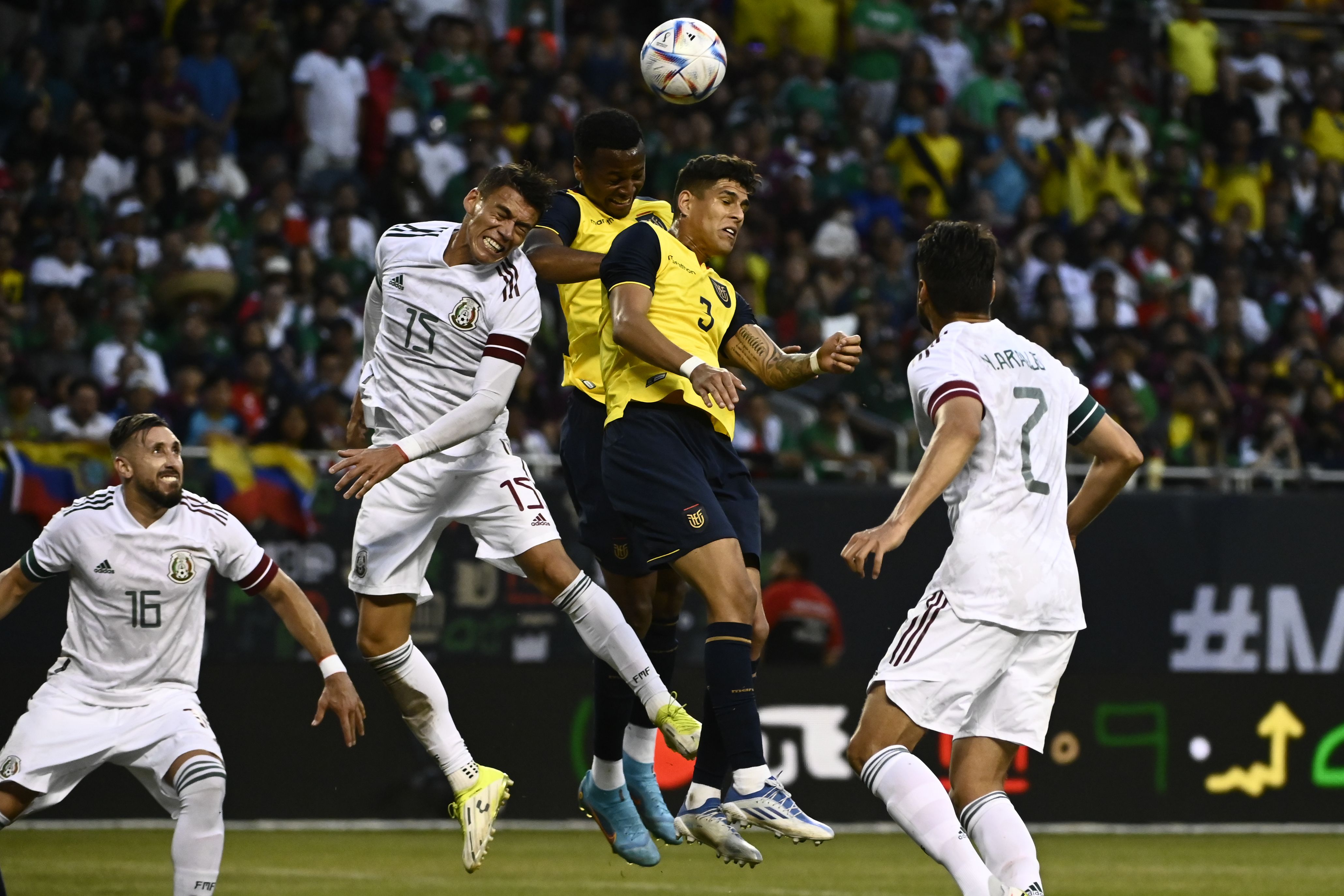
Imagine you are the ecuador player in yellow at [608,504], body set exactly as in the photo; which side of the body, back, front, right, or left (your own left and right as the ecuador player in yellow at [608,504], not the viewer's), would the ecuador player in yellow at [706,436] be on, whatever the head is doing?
front

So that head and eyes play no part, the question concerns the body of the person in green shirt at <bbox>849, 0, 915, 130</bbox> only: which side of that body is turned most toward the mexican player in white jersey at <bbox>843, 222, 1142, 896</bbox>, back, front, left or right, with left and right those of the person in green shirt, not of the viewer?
front

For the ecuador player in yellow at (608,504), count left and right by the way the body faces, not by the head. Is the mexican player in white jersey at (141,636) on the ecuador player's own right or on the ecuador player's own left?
on the ecuador player's own right

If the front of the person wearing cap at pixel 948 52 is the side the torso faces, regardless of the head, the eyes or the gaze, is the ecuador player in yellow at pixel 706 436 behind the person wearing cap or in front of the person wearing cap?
in front

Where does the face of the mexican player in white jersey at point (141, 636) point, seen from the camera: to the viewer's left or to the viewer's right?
to the viewer's right

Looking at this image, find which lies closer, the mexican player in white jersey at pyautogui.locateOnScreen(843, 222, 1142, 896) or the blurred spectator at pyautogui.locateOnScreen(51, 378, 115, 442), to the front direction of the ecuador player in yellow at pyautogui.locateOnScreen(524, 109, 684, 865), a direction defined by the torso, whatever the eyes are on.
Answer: the mexican player in white jersey

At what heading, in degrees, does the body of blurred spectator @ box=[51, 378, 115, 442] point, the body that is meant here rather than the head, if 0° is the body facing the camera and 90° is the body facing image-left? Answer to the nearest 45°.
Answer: approximately 0°

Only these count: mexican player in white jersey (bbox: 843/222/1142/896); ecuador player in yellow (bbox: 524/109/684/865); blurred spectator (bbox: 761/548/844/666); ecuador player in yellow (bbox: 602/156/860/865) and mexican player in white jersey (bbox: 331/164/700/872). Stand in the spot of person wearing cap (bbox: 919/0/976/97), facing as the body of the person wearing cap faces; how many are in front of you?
5

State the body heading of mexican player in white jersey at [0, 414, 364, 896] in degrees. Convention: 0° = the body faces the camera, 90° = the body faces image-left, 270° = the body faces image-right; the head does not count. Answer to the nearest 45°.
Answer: approximately 0°
